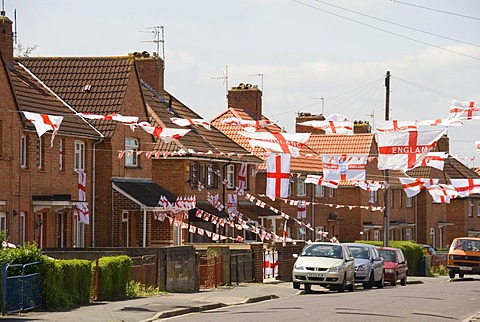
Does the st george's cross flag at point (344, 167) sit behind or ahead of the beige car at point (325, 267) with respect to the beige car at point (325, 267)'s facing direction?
behind

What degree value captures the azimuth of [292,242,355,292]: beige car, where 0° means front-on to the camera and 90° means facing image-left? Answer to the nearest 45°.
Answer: approximately 45°

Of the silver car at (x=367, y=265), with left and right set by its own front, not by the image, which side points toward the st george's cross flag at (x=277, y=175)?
right

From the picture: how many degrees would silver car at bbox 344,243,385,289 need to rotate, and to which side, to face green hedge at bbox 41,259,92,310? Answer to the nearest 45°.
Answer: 0° — it already faces it

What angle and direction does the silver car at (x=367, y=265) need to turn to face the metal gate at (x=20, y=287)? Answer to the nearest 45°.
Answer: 0° — it already faces it

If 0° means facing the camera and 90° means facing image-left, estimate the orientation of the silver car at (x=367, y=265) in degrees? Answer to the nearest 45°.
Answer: approximately 45°

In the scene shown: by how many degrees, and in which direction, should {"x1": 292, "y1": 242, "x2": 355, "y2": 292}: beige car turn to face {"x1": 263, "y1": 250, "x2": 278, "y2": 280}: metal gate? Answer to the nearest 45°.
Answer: approximately 135° to its right

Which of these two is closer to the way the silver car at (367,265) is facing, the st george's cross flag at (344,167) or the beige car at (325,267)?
the beige car

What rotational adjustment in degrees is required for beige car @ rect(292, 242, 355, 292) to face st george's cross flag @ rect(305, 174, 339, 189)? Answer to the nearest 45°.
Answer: approximately 135° to its right
